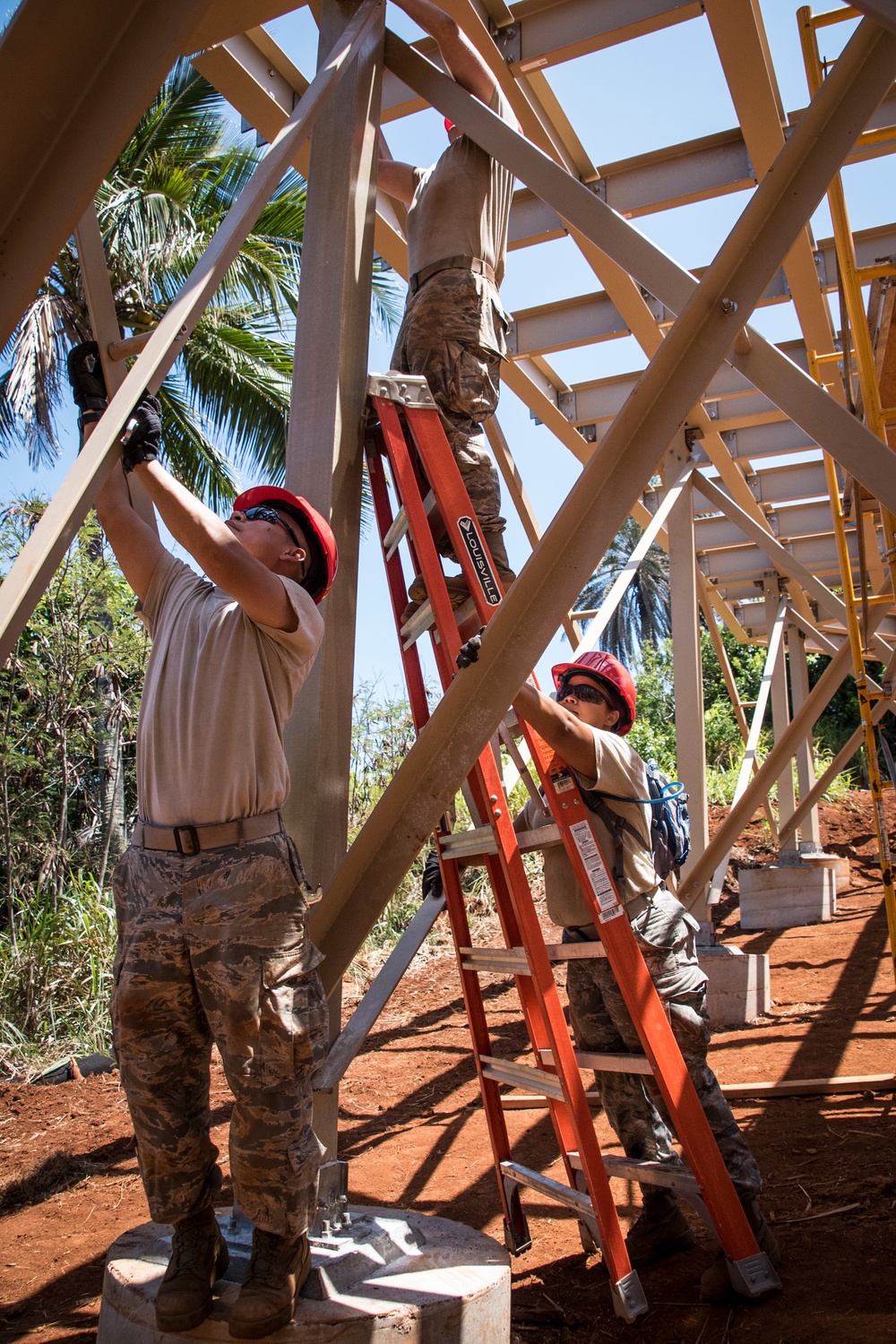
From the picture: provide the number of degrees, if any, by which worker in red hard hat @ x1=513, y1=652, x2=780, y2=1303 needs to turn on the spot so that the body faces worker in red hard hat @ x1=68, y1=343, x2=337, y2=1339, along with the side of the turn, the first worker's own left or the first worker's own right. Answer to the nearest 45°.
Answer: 0° — they already face them

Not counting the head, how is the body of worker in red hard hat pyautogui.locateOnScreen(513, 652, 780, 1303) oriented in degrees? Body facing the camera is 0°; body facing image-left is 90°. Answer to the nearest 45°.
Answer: approximately 45°

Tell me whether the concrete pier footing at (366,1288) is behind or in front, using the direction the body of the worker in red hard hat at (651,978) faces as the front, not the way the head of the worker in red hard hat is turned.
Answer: in front

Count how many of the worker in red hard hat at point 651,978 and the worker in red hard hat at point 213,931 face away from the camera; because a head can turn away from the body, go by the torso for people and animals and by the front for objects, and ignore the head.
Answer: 0
